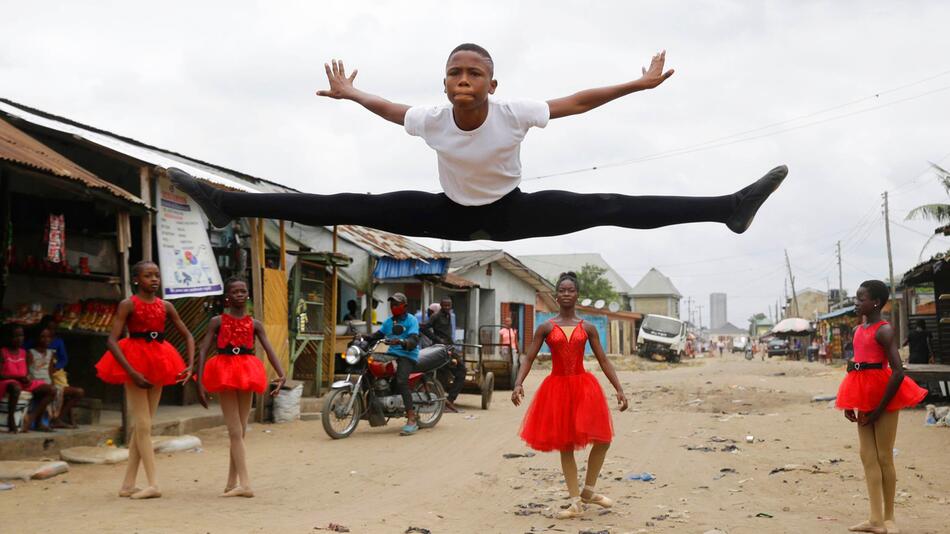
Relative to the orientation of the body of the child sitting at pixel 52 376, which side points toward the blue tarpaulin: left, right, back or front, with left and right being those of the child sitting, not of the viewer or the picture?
left

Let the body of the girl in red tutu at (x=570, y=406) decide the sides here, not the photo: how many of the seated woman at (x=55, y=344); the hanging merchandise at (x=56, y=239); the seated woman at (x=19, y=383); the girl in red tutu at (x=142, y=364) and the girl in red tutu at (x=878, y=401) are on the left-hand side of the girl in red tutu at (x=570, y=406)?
1

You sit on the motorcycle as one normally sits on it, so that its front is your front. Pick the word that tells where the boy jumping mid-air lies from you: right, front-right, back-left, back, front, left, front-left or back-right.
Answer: front-left

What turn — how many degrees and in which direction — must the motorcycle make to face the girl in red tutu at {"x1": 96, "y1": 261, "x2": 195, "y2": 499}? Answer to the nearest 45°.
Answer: approximately 45° to its left

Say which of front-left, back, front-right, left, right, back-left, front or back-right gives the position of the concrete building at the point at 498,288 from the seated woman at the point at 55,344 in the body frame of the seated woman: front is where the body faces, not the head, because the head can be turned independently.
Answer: left

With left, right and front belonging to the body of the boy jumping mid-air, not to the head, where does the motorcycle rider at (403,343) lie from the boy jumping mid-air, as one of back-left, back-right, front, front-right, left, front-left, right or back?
back

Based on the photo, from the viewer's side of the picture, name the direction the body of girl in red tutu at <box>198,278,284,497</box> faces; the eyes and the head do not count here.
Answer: toward the camera

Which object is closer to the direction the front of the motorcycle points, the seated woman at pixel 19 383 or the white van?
the seated woman

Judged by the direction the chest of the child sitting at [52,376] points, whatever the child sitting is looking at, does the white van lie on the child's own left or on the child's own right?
on the child's own left

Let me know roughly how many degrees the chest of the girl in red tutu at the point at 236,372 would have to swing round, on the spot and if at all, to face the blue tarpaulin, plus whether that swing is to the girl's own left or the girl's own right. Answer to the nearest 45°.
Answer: approximately 180°

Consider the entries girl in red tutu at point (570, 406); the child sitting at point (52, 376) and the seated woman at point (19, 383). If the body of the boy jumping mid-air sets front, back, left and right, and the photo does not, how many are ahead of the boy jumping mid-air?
0

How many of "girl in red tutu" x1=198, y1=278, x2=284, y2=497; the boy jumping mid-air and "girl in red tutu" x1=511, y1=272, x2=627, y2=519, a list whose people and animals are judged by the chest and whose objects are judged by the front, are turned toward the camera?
3

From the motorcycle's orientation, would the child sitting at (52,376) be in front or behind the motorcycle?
in front

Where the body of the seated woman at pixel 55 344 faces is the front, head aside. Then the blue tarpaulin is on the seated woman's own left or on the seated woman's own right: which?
on the seated woman's own left

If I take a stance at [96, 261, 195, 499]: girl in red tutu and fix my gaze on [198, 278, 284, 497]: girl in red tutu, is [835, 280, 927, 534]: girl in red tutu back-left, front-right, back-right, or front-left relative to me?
front-right

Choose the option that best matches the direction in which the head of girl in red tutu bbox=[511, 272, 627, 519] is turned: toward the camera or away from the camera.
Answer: toward the camera

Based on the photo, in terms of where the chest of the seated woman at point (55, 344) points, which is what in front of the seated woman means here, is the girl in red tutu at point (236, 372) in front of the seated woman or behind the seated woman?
in front

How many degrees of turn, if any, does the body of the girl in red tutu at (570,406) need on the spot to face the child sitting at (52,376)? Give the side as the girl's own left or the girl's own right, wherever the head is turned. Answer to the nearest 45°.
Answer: approximately 90° to the girl's own right
